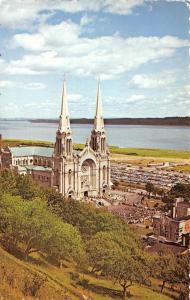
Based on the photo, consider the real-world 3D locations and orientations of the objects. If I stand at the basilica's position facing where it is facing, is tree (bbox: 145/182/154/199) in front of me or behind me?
in front

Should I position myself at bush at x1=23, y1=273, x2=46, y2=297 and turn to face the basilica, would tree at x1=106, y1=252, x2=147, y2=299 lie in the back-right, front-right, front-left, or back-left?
front-right

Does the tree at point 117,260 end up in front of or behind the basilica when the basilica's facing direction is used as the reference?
in front

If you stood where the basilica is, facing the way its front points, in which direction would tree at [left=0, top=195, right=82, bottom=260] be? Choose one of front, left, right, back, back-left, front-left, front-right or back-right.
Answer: front-right

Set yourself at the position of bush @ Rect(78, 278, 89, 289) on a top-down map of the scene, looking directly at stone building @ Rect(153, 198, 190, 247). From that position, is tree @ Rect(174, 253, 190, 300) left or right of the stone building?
right

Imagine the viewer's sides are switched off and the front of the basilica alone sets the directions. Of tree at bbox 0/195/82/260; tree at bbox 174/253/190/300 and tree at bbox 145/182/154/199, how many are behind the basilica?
0

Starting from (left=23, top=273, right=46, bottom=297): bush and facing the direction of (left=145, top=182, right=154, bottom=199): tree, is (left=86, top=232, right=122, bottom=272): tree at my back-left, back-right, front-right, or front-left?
front-right

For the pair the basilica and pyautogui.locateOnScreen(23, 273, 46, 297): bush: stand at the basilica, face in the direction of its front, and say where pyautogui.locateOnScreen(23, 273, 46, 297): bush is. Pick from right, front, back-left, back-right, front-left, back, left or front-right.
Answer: front-right

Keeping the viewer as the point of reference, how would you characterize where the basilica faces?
facing the viewer and to the right of the viewer
